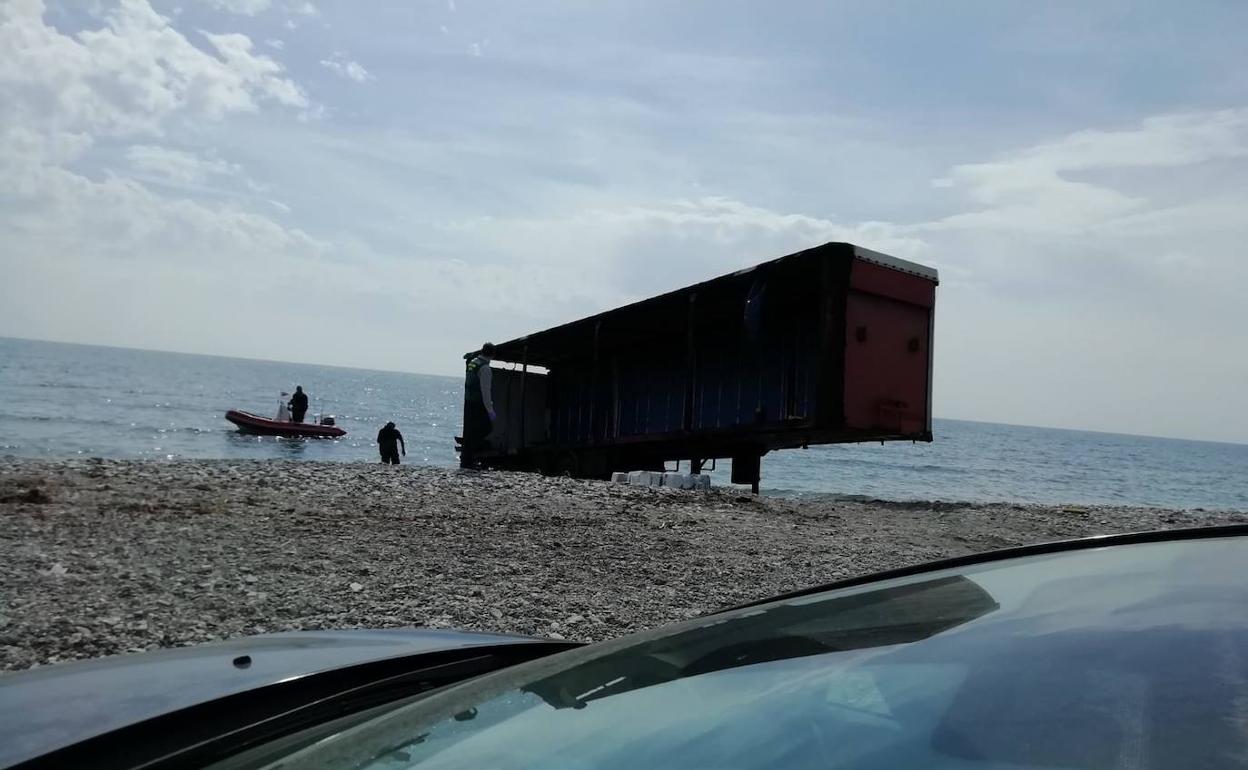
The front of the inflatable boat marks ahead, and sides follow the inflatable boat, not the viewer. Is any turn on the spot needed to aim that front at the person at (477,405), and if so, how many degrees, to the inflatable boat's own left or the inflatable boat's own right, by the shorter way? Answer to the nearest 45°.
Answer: approximately 90° to the inflatable boat's own left

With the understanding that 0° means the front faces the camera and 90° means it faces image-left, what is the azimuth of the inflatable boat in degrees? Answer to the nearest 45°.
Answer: approximately 90°

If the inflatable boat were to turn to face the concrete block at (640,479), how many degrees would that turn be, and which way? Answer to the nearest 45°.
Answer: approximately 90° to its left

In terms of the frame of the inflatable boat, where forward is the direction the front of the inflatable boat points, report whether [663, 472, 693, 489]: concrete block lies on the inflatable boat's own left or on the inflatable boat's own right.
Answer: on the inflatable boat's own left
